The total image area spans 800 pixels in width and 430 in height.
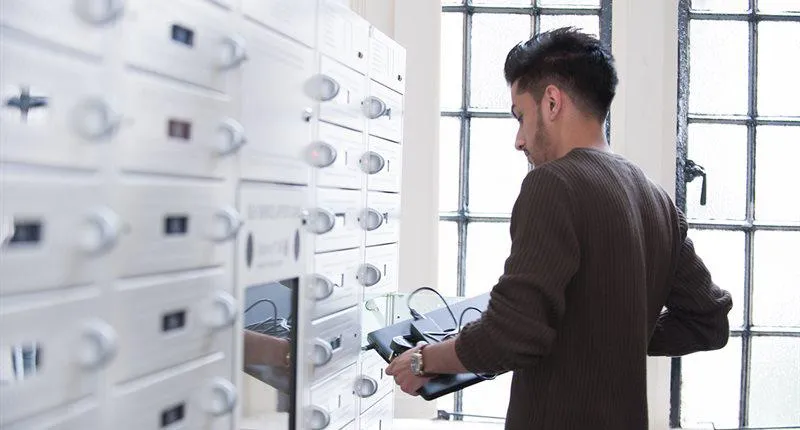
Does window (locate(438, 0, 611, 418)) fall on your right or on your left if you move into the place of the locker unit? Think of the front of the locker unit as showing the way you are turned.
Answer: on your left

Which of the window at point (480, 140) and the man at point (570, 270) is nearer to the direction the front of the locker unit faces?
the man

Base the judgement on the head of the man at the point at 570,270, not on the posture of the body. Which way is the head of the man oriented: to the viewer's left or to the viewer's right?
to the viewer's left

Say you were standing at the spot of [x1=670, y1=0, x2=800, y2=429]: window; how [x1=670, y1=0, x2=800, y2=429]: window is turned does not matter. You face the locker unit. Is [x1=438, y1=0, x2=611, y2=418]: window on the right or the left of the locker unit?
right

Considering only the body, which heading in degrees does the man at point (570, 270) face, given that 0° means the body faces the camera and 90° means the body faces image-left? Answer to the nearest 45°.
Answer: approximately 135°

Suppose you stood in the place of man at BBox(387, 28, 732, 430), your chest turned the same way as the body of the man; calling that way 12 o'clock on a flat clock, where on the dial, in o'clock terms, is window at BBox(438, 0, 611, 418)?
The window is roughly at 1 o'clock from the man.
